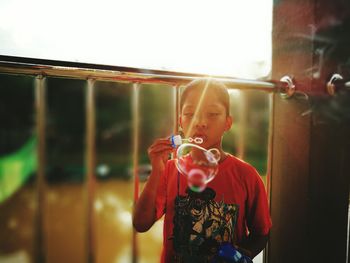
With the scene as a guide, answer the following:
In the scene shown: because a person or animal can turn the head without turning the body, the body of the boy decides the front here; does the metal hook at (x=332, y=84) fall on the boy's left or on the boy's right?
on the boy's left

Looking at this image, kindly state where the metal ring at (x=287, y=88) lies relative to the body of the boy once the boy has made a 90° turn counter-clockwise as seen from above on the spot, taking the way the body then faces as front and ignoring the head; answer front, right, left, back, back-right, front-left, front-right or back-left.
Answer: front-left

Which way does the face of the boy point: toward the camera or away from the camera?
toward the camera

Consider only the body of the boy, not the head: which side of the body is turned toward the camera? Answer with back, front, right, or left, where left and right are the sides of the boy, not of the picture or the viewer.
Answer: front
